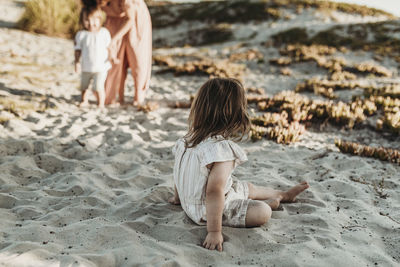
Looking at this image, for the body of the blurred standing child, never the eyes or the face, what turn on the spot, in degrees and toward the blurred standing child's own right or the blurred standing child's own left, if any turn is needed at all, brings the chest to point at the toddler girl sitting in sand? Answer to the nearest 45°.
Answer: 0° — they already face them

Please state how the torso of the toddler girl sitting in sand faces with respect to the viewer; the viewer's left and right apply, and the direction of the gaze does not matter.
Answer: facing away from the viewer and to the right of the viewer

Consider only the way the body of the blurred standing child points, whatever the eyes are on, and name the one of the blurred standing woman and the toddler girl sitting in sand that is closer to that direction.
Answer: the toddler girl sitting in sand

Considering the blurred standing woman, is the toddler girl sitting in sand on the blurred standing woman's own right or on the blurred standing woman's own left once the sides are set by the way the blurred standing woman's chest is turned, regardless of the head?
on the blurred standing woman's own left

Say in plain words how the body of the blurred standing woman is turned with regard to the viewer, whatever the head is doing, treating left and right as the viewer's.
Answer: facing the viewer and to the left of the viewer

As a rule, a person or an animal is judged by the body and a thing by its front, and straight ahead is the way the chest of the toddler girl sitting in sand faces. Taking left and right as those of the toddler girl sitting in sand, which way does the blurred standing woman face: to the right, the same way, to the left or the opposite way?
the opposite way

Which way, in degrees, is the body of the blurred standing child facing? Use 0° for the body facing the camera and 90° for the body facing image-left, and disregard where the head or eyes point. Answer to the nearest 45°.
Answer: approximately 0°

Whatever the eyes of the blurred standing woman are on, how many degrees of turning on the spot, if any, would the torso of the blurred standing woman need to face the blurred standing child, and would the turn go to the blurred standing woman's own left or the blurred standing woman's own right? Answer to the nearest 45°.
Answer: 0° — they already face them

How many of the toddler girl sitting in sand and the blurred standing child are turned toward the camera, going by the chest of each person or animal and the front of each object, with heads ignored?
1
